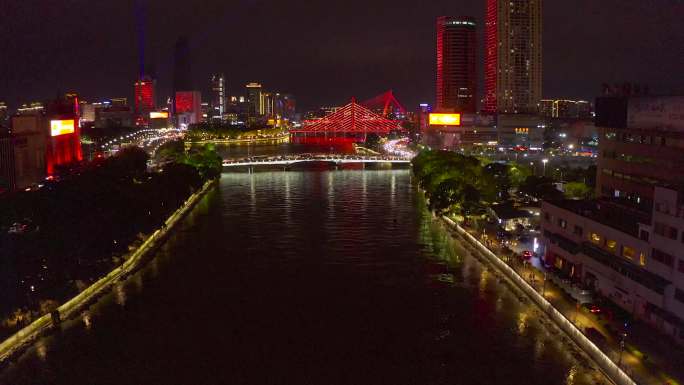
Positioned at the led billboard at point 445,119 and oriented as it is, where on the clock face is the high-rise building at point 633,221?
The high-rise building is roughly at 12 o'clock from the led billboard.

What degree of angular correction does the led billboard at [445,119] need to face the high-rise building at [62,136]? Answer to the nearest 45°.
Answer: approximately 45° to its right

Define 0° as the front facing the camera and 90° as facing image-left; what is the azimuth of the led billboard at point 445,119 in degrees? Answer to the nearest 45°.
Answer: approximately 0°

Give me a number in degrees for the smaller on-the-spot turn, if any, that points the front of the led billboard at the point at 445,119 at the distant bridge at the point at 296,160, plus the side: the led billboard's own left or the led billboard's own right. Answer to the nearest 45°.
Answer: approximately 45° to the led billboard's own right

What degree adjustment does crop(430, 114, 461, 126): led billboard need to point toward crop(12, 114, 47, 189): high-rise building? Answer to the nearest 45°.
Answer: approximately 45° to its right
